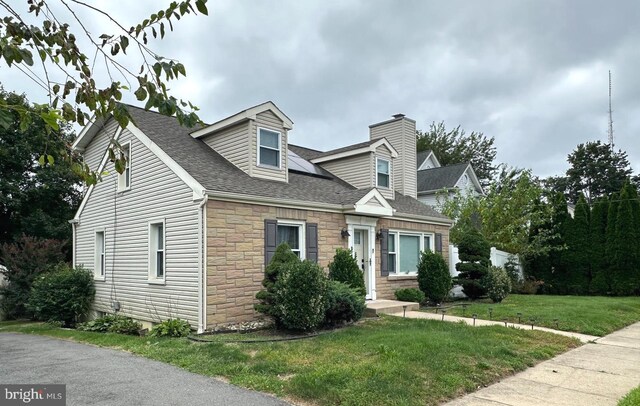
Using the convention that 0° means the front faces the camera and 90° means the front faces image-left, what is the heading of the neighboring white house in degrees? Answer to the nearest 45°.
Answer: approximately 315°

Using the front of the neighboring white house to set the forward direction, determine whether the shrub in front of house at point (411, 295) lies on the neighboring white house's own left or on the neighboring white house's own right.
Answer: on the neighboring white house's own right

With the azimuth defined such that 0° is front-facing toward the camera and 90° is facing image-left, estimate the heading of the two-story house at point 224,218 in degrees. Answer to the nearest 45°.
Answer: approximately 315°

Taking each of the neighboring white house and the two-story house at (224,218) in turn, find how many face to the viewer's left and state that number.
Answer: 0

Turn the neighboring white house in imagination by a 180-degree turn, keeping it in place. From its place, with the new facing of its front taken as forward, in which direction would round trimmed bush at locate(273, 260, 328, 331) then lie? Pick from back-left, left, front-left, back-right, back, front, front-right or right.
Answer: back-left

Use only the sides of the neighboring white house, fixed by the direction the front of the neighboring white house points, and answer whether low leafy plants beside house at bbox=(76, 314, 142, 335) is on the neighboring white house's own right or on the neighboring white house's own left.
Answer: on the neighboring white house's own right

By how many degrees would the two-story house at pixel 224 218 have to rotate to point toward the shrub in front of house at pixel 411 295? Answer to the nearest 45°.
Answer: approximately 45° to its left

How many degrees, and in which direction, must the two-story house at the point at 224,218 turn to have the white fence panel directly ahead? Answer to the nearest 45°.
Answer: approximately 90° to its left

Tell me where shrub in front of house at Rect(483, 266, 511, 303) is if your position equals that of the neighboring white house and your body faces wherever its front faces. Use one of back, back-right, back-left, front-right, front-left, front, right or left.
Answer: front-right
